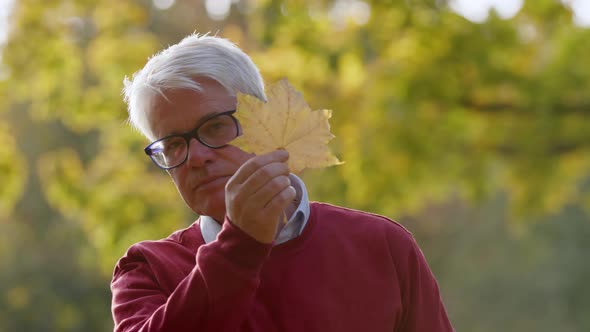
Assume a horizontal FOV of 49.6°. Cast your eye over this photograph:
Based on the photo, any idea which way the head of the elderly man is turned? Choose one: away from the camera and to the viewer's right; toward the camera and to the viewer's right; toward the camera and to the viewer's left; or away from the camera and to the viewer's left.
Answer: toward the camera and to the viewer's left

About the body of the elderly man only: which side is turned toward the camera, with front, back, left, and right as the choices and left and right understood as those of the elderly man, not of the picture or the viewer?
front
